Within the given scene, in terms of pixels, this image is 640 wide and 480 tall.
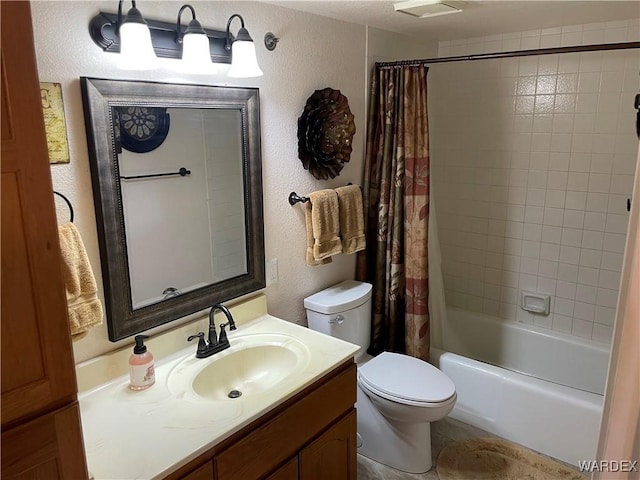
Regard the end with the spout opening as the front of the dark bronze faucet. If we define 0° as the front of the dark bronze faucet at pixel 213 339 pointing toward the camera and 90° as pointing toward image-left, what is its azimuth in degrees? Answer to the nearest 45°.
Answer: approximately 315°

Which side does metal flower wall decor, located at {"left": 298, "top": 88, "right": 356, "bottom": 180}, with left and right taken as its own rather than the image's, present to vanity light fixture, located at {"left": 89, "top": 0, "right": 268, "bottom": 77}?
right

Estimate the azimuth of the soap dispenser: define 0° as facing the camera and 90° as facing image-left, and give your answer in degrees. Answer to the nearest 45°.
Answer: approximately 315°

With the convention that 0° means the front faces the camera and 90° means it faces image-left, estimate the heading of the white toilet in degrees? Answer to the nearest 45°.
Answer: approximately 315°

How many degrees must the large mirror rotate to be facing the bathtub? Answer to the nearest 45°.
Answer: approximately 45° to its left

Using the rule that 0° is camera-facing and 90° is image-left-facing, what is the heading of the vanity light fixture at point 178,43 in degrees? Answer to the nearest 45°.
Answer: approximately 315°
